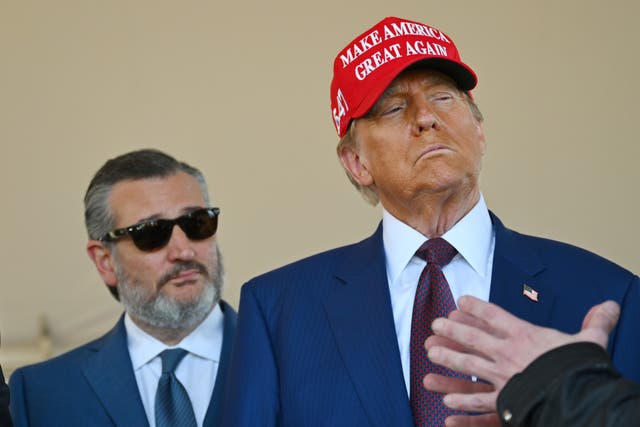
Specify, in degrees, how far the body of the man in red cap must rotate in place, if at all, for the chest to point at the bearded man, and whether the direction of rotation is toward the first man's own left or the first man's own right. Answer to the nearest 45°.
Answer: approximately 135° to the first man's own right

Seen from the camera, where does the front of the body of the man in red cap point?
toward the camera

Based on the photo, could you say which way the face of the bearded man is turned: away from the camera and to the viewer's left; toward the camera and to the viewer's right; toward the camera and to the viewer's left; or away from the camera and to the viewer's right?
toward the camera and to the viewer's right
